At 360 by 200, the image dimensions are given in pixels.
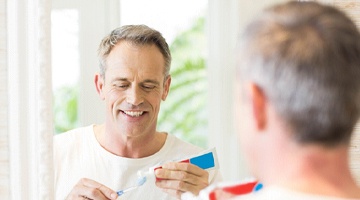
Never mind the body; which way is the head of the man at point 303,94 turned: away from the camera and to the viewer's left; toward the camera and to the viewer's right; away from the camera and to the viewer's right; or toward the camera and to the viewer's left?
away from the camera and to the viewer's left

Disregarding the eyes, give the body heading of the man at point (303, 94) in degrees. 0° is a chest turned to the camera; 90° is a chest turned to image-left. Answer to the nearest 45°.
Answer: approximately 135°
